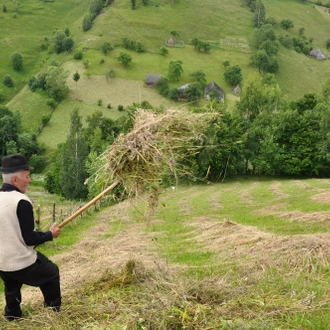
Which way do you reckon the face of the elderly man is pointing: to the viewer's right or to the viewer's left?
to the viewer's right

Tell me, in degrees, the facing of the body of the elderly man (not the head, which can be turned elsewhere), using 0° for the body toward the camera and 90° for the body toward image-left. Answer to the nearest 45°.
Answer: approximately 225°
